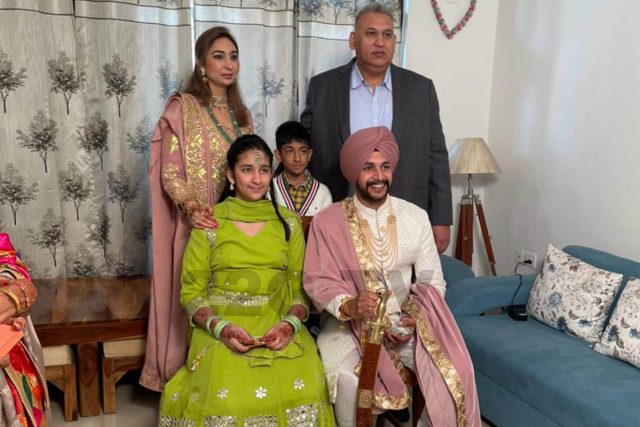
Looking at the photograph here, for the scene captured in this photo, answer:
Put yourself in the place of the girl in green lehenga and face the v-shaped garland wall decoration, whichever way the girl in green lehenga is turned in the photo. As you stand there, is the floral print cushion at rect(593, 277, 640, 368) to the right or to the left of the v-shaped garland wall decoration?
right

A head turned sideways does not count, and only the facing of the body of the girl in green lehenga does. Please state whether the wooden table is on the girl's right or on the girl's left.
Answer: on the girl's right

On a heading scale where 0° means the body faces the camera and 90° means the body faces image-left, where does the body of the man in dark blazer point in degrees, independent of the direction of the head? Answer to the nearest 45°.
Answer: approximately 0°

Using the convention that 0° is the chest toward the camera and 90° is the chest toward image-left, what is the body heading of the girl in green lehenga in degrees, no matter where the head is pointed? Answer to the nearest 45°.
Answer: approximately 0°

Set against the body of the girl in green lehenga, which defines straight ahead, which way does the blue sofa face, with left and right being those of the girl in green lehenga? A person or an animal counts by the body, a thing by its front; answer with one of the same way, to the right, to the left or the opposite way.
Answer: to the right

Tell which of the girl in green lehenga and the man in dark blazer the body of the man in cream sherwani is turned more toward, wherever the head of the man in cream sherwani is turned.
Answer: the girl in green lehenga

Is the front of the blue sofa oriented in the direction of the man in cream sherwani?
yes

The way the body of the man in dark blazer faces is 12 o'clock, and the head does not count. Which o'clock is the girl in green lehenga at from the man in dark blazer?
The girl in green lehenga is roughly at 1 o'clock from the man in dark blazer.

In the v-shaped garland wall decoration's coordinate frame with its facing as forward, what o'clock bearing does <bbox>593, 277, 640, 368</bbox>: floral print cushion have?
The floral print cushion is roughly at 11 o'clock from the v-shaped garland wall decoration.
